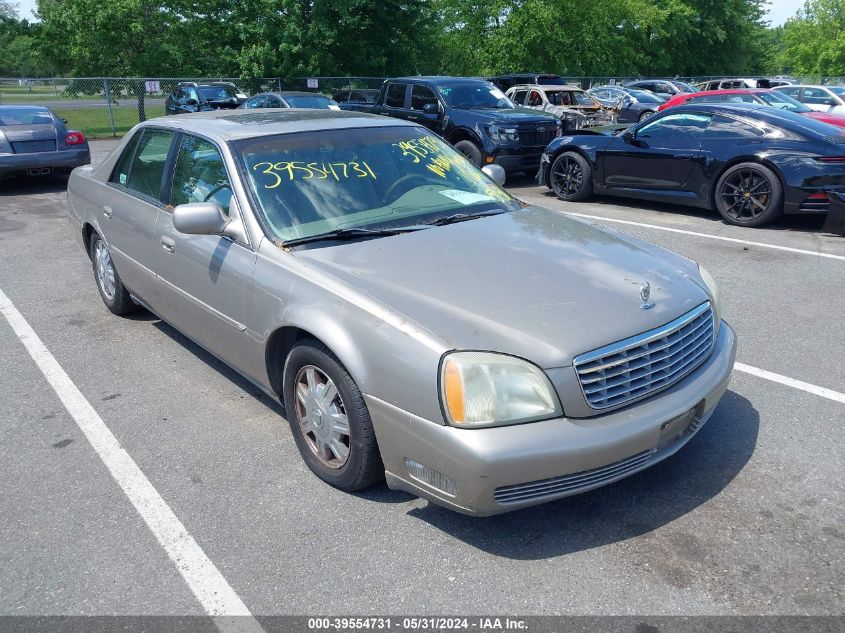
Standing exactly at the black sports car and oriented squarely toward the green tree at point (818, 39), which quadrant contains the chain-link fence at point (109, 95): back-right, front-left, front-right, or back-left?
front-left

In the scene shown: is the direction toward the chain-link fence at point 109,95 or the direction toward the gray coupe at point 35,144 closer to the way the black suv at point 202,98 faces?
the gray coupe

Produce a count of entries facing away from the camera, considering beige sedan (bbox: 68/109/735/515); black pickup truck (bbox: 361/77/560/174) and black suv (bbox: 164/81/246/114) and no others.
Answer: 0

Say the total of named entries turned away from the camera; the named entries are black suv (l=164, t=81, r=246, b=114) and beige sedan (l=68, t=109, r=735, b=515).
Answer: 0

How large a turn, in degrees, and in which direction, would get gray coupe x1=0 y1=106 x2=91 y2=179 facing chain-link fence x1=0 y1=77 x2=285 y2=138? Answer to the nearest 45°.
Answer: approximately 45° to its right

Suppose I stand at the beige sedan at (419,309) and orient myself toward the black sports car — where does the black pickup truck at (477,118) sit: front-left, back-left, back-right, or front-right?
front-left

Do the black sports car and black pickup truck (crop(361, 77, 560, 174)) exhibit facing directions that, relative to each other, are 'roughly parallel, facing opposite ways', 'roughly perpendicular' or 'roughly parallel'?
roughly parallel, facing opposite ways

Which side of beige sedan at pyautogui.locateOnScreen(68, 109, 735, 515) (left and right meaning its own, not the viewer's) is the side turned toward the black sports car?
left

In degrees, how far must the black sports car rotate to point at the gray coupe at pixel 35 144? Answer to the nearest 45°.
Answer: approximately 45° to its left

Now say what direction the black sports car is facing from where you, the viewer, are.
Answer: facing away from the viewer and to the left of the viewer

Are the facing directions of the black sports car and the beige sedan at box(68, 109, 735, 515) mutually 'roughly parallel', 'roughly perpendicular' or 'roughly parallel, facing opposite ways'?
roughly parallel, facing opposite ways

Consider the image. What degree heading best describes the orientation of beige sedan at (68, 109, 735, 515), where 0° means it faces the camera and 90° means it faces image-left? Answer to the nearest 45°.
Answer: approximately 315°

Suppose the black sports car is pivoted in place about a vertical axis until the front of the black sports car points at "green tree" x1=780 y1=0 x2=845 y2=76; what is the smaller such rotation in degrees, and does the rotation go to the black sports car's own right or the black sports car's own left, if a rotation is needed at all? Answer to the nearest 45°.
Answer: approximately 45° to the black sports car's own right

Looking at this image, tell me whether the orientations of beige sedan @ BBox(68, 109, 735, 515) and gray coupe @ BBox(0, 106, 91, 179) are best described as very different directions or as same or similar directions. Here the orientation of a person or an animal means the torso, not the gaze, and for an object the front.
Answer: very different directions

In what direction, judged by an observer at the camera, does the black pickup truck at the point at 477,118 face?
facing the viewer and to the right of the viewer
